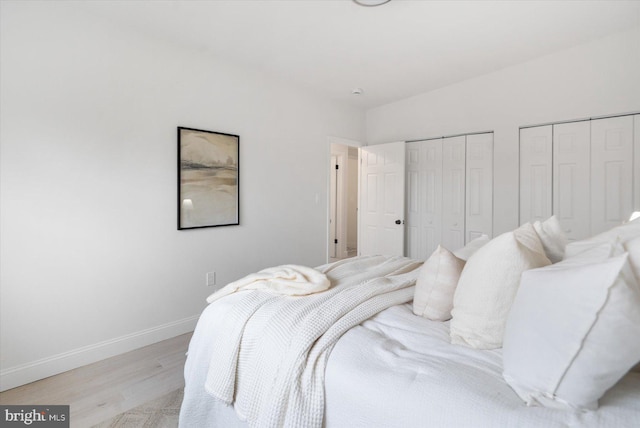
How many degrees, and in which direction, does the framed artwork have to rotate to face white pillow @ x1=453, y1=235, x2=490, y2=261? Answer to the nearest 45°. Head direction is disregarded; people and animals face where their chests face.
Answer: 0° — it already faces it

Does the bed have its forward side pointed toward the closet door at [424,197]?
no

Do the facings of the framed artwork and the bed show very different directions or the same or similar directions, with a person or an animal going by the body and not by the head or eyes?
very different directions

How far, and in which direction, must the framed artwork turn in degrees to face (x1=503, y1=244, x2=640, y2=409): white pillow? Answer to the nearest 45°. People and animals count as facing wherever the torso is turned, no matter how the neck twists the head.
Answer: approximately 45° to its right

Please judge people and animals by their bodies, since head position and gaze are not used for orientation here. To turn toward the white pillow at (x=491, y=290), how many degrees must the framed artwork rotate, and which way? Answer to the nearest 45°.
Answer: approximately 45° to its right

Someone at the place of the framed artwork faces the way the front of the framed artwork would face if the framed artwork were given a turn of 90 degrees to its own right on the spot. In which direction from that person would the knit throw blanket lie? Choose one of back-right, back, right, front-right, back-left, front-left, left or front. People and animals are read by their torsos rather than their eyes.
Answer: front-left

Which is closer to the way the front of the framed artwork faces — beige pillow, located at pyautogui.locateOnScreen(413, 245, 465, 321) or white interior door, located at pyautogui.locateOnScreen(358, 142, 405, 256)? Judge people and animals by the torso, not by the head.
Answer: the beige pillow

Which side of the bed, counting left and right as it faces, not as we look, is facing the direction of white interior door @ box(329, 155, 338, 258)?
right

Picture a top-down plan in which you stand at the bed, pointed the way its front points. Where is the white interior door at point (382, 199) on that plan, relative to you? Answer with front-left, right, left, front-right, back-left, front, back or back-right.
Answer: right

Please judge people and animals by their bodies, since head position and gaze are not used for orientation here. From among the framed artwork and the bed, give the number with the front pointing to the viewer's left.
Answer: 1

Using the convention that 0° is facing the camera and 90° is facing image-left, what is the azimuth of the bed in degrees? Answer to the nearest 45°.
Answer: approximately 90°

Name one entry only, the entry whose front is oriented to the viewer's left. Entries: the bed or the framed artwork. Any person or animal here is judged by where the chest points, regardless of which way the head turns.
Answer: the bed

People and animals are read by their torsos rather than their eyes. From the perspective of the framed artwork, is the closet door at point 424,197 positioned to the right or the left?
on its left
